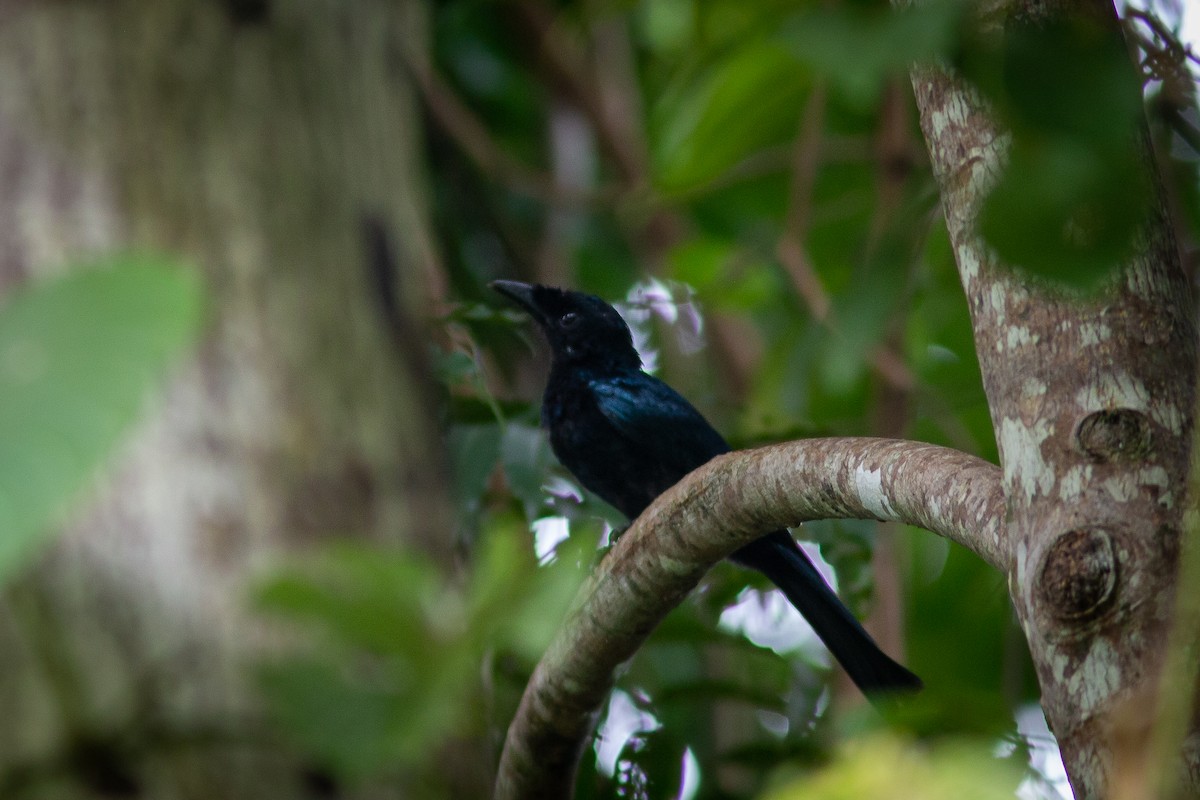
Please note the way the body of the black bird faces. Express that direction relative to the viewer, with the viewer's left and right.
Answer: facing to the left of the viewer
